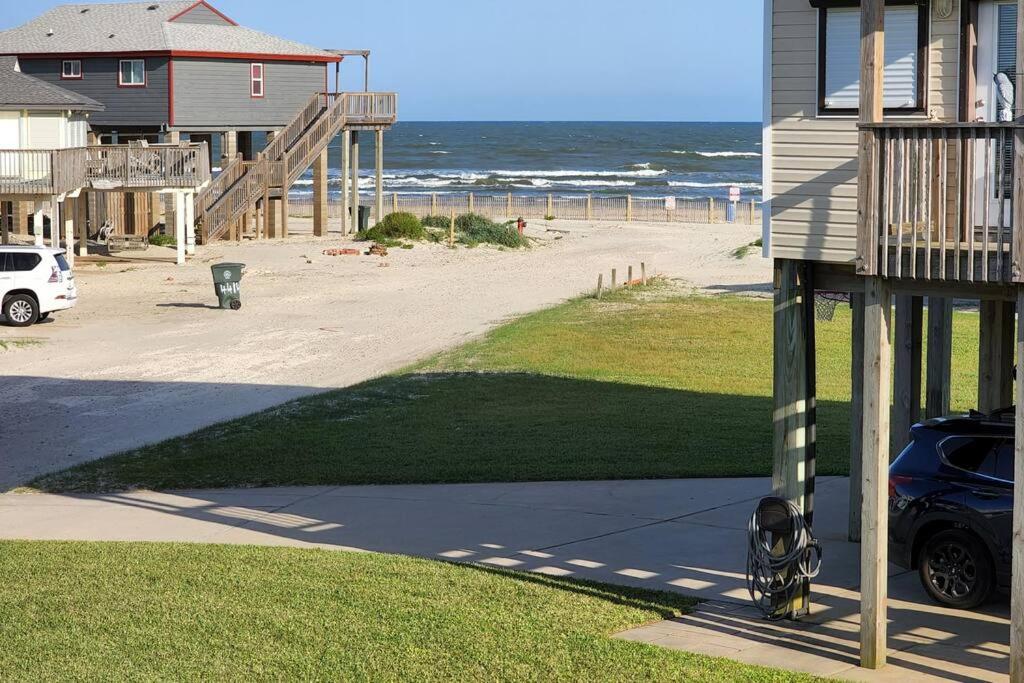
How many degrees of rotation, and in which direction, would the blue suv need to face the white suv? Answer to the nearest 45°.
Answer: approximately 135° to its left

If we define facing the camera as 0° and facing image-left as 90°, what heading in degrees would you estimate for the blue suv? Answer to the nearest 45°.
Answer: approximately 270°

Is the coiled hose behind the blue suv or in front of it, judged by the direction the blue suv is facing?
behind

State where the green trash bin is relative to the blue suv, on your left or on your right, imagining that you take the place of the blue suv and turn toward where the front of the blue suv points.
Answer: on your left
